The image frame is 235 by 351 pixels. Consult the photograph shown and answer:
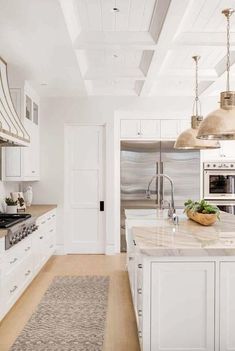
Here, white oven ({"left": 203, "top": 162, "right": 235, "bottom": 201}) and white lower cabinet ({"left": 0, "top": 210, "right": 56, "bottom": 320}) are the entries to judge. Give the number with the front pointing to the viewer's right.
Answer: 1

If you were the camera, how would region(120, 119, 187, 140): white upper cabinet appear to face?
facing the viewer

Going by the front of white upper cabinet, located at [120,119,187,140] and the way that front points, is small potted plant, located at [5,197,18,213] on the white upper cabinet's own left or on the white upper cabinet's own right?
on the white upper cabinet's own right

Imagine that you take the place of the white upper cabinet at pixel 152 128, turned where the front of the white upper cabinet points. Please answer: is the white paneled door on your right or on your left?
on your right

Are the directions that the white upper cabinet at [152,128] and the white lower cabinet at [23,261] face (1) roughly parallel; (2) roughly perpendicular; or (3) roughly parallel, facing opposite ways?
roughly perpendicular

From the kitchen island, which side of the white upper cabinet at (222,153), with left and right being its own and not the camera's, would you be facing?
front

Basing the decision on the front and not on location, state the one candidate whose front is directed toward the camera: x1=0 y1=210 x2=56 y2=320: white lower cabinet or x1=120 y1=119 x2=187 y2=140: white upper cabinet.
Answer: the white upper cabinet

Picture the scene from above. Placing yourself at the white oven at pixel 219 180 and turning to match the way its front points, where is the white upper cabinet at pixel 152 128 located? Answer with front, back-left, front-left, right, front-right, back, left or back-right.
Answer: right

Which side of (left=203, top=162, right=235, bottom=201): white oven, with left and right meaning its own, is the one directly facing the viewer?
front

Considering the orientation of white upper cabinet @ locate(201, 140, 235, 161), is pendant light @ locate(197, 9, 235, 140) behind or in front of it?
in front

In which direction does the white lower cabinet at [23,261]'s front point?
to the viewer's right

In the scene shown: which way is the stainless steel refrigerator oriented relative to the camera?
toward the camera
